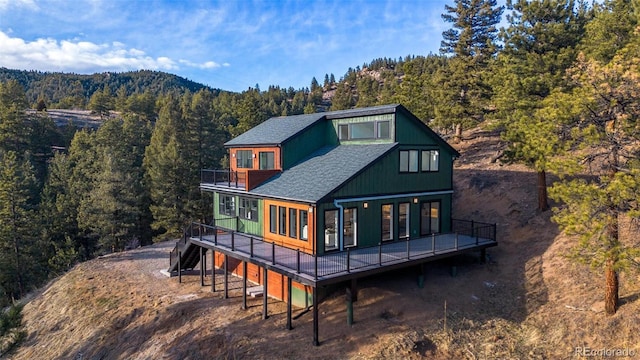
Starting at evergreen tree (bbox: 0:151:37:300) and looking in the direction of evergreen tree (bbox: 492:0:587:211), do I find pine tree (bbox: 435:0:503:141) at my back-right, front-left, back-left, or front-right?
front-left

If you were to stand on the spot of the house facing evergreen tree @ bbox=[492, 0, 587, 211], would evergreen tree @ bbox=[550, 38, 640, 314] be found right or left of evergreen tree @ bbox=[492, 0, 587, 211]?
right

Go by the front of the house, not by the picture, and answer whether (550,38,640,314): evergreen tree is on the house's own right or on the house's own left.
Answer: on the house's own left

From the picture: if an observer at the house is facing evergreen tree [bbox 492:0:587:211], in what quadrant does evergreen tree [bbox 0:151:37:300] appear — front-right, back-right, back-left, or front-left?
back-left

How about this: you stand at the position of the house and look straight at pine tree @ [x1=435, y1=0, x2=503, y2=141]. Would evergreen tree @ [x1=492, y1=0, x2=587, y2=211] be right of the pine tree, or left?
right

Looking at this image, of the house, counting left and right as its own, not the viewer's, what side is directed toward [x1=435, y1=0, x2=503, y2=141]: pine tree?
back
